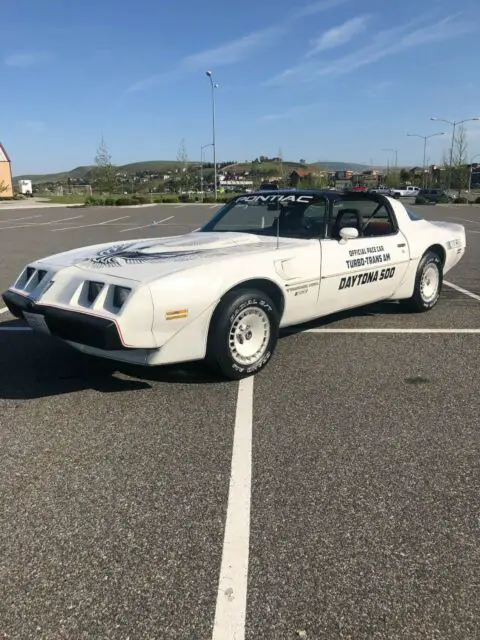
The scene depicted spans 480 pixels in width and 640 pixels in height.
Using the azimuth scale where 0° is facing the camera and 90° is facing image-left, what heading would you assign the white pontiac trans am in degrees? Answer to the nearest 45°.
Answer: approximately 45°

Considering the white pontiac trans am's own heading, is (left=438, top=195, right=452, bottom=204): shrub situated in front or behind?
behind
